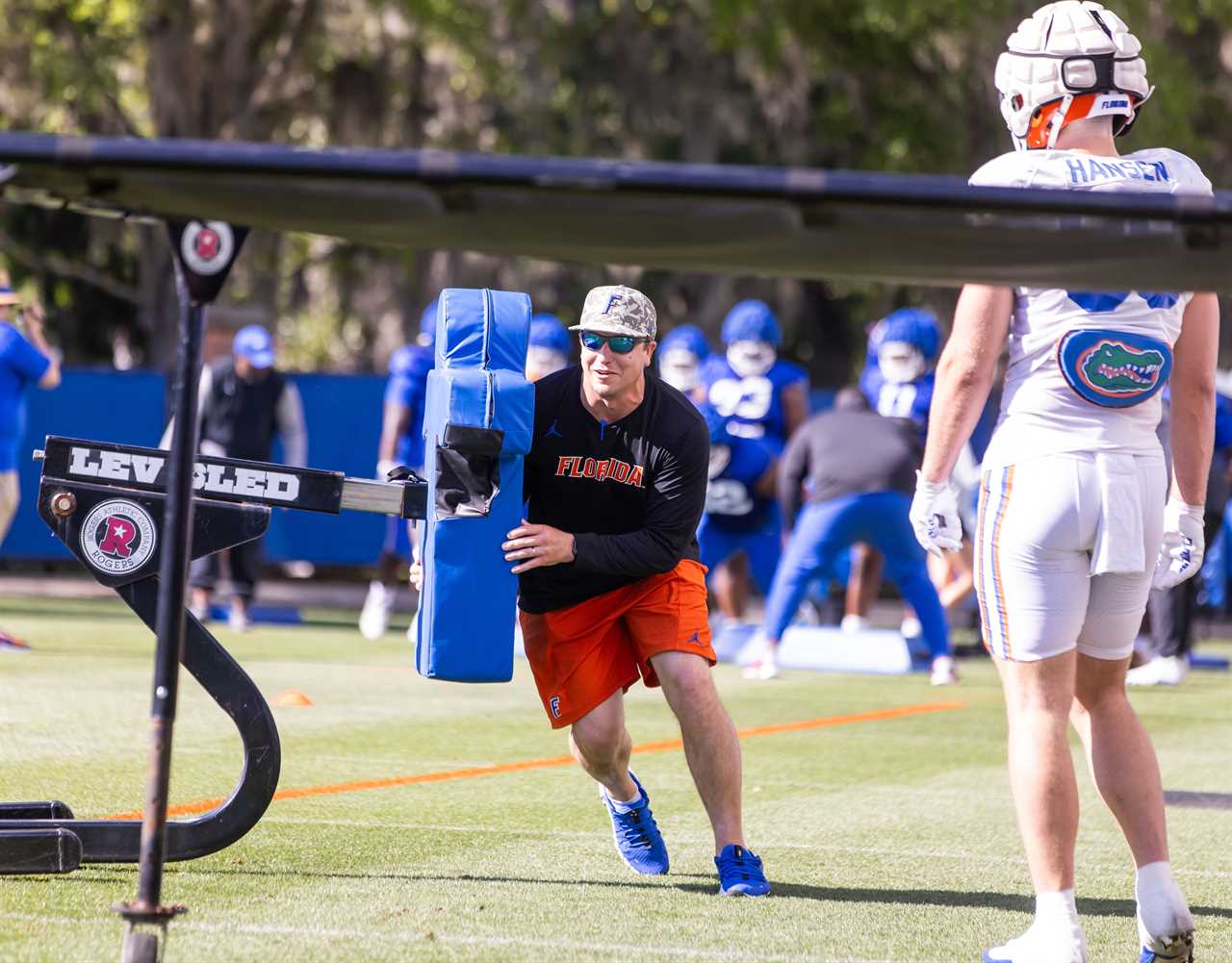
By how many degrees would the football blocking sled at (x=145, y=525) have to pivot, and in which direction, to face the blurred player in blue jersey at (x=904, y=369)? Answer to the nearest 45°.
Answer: approximately 45° to its left

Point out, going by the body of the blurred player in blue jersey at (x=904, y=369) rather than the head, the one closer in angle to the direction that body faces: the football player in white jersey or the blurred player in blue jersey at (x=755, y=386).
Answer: the football player in white jersey

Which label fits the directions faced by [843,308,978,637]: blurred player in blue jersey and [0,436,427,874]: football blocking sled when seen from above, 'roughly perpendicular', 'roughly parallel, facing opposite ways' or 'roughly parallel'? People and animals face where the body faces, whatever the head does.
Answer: roughly perpendicular

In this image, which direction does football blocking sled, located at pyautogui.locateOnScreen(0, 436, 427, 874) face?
to the viewer's right

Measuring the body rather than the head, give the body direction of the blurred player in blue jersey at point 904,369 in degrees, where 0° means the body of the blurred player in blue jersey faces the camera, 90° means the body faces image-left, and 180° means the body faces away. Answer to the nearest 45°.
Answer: approximately 0°

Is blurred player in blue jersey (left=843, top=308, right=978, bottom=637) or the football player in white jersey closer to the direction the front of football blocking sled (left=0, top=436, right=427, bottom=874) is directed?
the football player in white jersey
